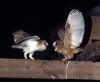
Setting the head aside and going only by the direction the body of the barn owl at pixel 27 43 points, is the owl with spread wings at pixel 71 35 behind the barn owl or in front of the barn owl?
in front

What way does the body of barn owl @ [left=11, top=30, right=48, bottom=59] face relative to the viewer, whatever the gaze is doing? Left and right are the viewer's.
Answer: facing to the right of the viewer
